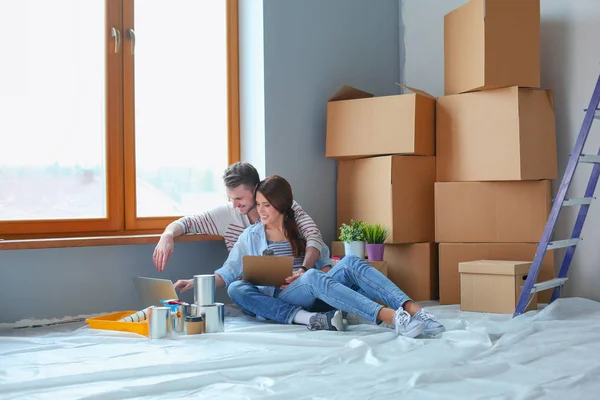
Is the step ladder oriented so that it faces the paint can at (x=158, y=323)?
yes

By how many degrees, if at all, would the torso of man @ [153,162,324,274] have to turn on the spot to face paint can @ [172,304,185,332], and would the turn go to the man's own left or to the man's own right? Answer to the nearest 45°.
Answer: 0° — they already face it

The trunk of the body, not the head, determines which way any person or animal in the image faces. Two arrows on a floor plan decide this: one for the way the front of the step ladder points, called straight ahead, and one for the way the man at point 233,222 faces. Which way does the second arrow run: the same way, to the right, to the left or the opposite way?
to the left

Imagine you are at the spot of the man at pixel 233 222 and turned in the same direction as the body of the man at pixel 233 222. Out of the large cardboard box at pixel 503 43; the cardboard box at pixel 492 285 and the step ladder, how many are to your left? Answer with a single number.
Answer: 3

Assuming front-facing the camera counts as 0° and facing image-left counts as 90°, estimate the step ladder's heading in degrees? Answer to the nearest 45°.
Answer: approximately 45°

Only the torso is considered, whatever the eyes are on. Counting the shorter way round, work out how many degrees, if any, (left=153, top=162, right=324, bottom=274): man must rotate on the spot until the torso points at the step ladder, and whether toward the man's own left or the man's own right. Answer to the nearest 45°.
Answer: approximately 90° to the man's own left

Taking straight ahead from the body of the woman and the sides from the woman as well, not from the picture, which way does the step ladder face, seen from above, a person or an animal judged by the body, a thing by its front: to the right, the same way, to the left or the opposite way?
to the right

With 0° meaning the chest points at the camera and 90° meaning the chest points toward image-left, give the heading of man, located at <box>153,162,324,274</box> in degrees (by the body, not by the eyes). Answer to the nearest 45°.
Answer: approximately 0°
